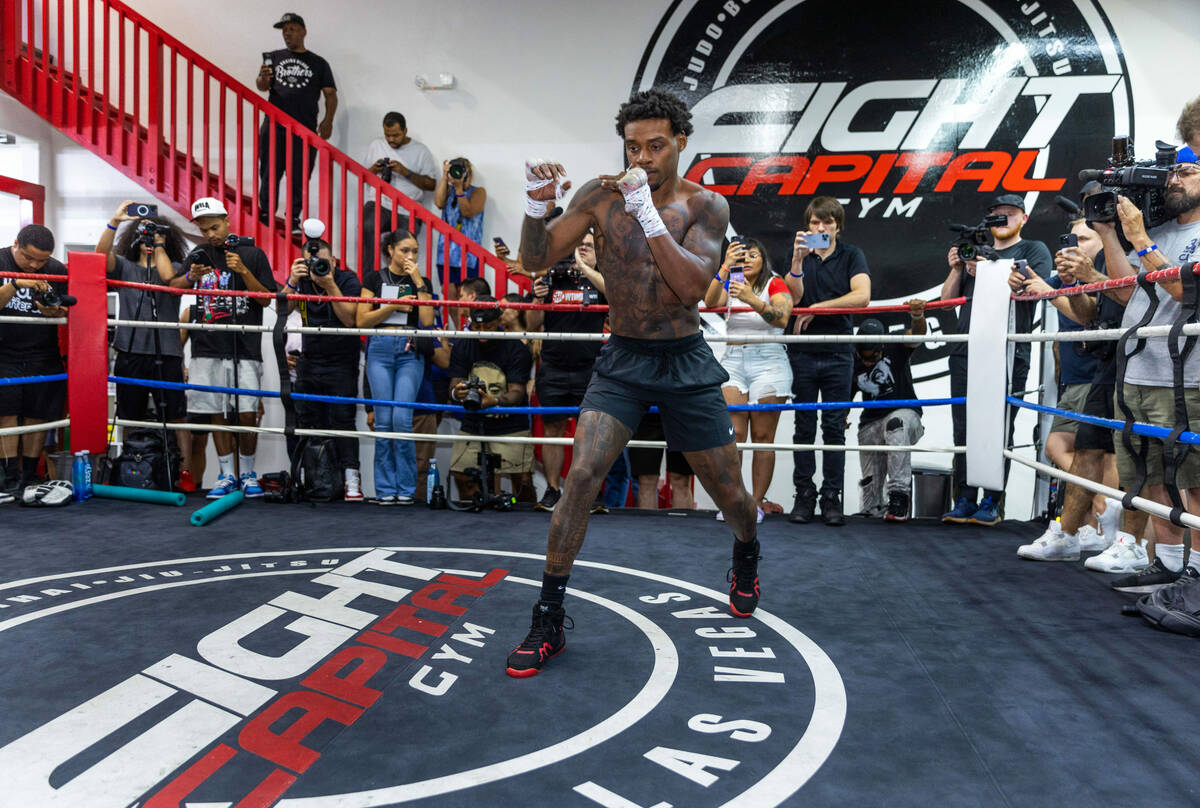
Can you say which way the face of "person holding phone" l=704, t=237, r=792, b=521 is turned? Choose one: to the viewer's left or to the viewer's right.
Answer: to the viewer's left

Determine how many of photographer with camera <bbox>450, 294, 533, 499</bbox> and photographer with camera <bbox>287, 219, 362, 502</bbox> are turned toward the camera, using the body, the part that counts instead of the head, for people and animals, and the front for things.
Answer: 2

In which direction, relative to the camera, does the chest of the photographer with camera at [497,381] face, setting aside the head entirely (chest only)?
toward the camera

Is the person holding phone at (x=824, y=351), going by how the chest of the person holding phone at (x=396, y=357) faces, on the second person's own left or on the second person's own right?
on the second person's own left

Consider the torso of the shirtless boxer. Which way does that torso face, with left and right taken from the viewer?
facing the viewer and to the left of the viewer

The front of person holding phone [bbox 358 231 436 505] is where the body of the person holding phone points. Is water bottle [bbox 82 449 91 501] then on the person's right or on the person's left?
on the person's right

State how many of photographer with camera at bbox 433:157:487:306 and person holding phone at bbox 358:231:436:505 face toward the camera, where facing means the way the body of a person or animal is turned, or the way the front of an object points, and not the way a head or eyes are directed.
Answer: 2

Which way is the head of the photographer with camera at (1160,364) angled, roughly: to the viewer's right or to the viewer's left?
to the viewer's left

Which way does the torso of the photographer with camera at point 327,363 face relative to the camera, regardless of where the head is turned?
toward the camera

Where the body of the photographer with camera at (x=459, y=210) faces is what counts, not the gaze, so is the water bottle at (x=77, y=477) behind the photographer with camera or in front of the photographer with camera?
in front

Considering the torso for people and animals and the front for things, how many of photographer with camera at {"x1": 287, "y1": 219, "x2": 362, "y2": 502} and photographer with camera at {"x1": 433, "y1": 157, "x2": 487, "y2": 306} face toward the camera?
2
